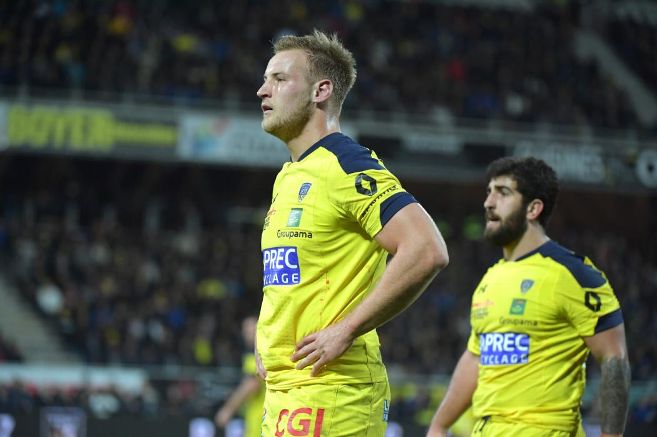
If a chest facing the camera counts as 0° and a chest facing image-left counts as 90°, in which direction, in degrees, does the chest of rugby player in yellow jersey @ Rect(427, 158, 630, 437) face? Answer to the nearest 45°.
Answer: approximately 45°

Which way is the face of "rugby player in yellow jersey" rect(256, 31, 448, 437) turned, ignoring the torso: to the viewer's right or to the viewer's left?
to the viewer's left

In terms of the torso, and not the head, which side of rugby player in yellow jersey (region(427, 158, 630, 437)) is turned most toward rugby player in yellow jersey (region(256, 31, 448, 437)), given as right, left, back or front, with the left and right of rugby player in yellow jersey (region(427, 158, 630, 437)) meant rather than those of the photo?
front
